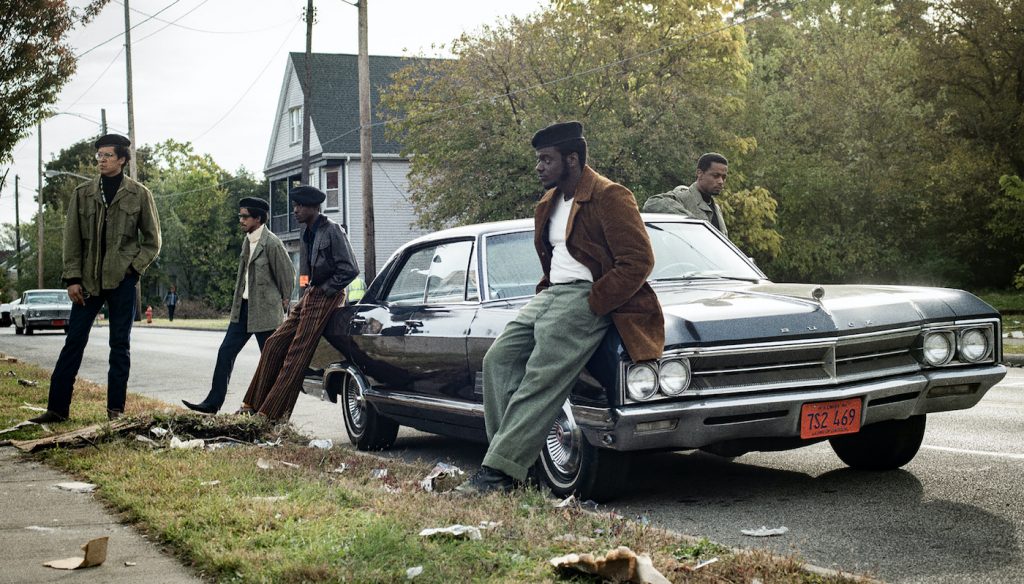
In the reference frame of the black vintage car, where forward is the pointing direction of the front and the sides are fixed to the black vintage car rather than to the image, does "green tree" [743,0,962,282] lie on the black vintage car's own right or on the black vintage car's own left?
on the black vintage car's own left

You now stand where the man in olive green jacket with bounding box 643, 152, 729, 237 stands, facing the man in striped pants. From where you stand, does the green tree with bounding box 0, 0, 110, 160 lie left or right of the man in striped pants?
right

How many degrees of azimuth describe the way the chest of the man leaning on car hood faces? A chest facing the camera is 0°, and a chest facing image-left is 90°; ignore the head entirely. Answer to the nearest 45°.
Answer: approximately 45°

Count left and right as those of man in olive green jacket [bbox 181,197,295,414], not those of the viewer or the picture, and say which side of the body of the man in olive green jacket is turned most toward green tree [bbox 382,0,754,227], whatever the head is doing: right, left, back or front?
back

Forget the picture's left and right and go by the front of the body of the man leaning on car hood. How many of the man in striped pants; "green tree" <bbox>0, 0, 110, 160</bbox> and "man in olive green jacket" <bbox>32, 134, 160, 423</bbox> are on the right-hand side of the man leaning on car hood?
3

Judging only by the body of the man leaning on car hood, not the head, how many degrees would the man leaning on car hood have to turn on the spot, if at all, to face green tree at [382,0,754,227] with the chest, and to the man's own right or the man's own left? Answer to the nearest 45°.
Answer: approximately 135° to the man's own right

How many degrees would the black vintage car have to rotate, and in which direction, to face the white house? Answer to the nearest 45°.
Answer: approximately 135° to its left

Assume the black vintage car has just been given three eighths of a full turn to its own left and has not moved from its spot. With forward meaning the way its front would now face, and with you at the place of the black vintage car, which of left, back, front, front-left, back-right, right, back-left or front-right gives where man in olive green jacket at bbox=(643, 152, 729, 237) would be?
front

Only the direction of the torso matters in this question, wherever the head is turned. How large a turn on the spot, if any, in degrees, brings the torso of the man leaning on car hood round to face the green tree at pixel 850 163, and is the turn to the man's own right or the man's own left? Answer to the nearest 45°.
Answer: approximately 135° to the man's own right

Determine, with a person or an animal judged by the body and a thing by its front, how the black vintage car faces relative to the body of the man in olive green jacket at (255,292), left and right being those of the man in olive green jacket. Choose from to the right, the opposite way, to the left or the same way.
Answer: to the left

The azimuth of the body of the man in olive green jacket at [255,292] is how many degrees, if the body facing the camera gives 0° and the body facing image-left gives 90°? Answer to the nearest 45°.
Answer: approximately 45°

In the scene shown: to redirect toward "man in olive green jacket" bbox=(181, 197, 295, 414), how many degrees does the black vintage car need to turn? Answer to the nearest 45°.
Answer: approximately 180°

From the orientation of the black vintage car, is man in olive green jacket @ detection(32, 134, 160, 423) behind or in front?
behind

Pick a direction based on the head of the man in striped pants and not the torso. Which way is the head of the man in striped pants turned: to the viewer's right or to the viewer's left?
to the viewer's left
